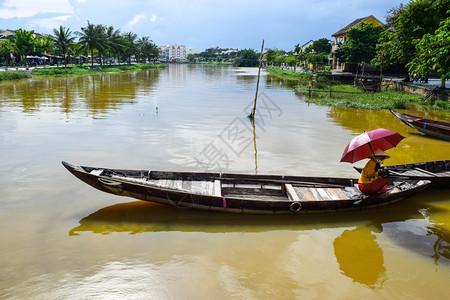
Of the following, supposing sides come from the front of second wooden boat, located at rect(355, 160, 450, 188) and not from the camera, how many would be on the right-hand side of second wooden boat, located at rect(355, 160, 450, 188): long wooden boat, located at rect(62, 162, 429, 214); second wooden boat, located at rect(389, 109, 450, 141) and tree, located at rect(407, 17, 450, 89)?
2

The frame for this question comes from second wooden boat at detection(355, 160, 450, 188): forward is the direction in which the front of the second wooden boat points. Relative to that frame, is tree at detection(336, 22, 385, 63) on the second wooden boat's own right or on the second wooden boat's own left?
on the second wooden boat's own right

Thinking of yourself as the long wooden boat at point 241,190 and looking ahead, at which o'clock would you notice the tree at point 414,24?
The tree is roughly at 4 o'clock from the long wooden boat.

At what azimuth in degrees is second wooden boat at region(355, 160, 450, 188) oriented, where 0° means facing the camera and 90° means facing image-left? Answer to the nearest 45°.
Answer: approximately 90°

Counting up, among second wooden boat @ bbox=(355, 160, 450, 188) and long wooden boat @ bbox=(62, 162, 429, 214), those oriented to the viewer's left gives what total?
2

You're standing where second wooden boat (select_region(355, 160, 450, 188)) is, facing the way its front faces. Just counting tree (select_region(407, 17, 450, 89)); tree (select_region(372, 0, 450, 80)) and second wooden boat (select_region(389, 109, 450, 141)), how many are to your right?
3

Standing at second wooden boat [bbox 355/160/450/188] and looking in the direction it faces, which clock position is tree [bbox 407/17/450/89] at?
The tree is roughly at 3 o'clock from the second wooden boat.

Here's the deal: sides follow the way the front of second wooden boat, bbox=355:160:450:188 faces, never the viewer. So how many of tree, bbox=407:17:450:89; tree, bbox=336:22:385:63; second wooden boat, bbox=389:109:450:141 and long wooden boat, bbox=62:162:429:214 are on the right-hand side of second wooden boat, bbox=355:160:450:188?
3

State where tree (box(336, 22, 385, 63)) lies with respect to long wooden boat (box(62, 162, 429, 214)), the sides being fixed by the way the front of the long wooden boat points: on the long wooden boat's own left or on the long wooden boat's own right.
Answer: on the long wooden boat's own right

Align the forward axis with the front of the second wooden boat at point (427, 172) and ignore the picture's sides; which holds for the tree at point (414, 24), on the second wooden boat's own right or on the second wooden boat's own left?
on the second wooden boat's own right

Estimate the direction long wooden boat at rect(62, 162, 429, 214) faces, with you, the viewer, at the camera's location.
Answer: facing to the left of the viewer
